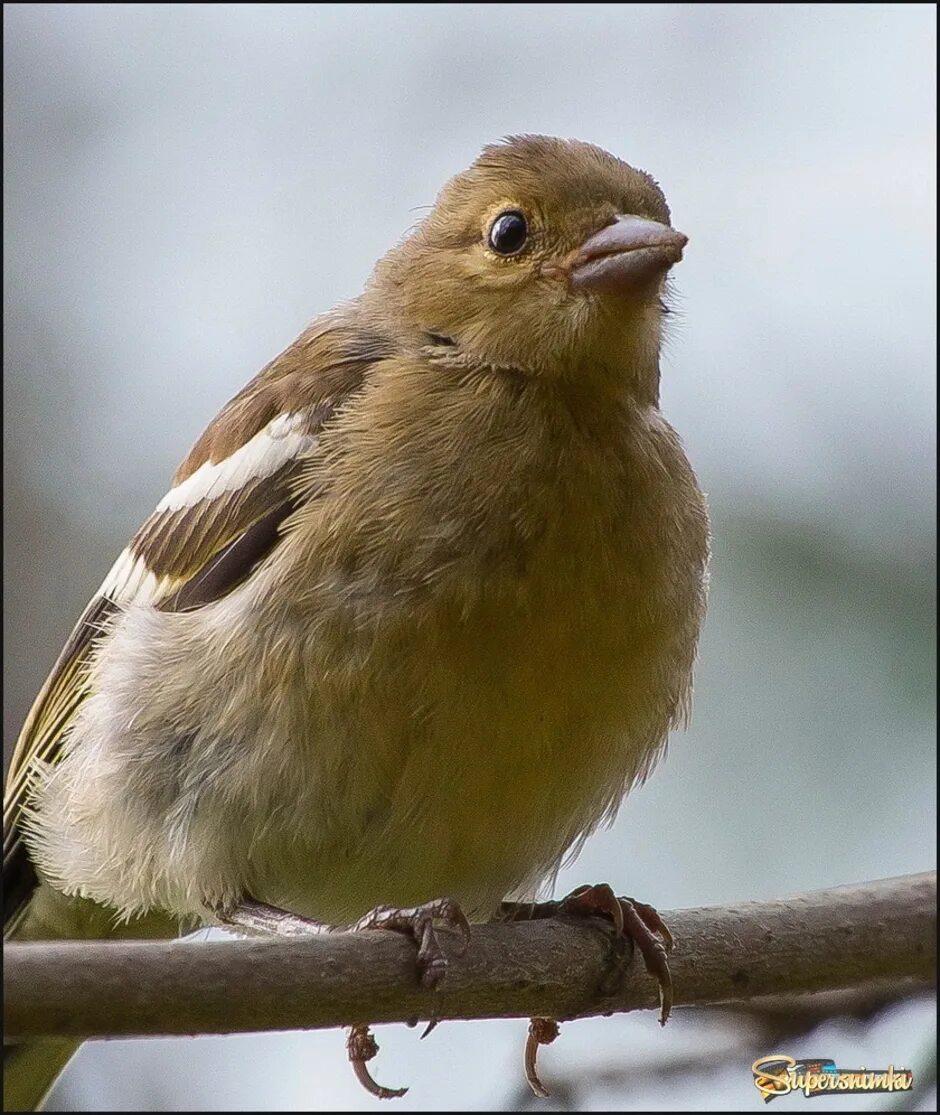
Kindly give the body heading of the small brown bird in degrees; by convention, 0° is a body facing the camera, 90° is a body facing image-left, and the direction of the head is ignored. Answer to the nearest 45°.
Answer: approximately 315°
